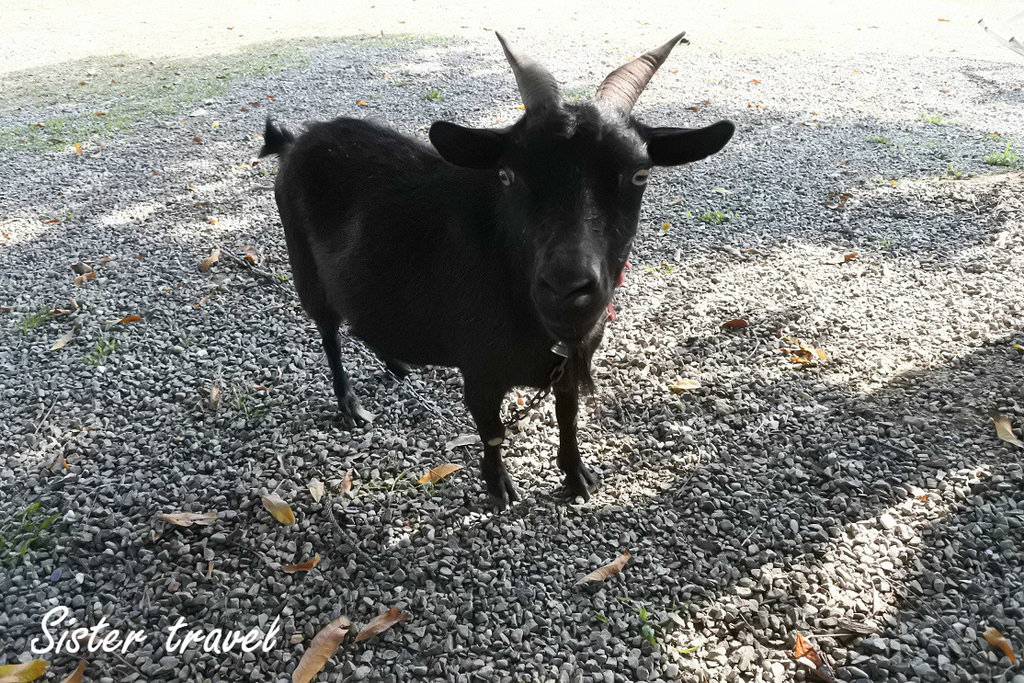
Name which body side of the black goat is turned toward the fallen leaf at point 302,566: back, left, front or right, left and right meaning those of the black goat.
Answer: right

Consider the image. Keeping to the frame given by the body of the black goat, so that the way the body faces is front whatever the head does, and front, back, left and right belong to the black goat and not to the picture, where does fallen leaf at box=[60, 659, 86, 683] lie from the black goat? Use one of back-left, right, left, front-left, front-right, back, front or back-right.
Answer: right

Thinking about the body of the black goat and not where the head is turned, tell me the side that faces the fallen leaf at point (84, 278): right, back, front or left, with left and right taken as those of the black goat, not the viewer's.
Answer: back

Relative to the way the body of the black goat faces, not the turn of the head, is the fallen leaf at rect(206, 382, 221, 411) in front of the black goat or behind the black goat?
behind

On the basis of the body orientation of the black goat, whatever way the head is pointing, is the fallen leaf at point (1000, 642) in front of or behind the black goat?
in front

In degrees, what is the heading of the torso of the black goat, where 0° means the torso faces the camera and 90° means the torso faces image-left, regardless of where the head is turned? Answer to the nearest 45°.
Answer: approximately 315°

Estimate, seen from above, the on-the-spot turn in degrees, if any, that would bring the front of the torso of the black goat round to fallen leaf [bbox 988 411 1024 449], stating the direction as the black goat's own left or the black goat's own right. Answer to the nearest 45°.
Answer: approximately 45° to the black goat's own left

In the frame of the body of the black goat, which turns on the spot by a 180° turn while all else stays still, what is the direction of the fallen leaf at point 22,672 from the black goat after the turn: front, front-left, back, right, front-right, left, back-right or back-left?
left

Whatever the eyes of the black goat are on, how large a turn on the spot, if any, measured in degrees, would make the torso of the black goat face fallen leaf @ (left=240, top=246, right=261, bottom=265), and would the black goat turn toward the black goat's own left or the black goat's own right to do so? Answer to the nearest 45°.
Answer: approximately 180°

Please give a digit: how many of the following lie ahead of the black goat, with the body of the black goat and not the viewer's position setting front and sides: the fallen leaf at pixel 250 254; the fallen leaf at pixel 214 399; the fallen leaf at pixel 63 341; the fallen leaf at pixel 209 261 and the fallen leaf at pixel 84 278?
0

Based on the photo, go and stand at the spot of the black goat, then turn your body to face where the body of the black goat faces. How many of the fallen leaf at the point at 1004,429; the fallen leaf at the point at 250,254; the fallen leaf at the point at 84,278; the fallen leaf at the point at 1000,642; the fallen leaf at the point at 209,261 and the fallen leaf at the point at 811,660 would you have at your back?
3

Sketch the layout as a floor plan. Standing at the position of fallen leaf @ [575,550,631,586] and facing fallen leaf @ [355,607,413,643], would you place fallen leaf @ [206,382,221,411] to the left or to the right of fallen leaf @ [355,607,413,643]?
right

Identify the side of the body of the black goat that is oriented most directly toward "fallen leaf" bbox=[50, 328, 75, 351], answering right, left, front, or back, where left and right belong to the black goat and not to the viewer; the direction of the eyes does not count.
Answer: back

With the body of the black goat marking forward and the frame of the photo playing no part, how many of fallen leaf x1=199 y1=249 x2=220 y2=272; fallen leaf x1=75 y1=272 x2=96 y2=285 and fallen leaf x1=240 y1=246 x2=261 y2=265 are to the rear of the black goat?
3

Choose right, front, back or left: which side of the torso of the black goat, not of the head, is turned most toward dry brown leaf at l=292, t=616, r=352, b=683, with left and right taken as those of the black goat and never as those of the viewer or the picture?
right

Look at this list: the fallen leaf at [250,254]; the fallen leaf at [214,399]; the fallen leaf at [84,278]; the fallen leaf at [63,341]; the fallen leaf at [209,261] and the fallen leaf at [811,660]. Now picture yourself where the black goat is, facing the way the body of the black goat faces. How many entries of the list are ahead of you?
1

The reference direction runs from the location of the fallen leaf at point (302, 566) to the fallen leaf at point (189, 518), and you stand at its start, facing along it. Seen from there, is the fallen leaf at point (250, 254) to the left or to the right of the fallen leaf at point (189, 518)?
right

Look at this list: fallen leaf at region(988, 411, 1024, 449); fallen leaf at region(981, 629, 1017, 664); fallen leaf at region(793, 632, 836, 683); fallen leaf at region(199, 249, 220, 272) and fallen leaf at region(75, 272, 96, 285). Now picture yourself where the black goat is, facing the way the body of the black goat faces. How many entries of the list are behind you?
2

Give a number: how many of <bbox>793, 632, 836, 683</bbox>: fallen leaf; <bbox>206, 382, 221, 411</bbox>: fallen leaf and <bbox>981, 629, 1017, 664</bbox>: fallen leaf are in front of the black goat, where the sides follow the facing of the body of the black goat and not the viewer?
2
